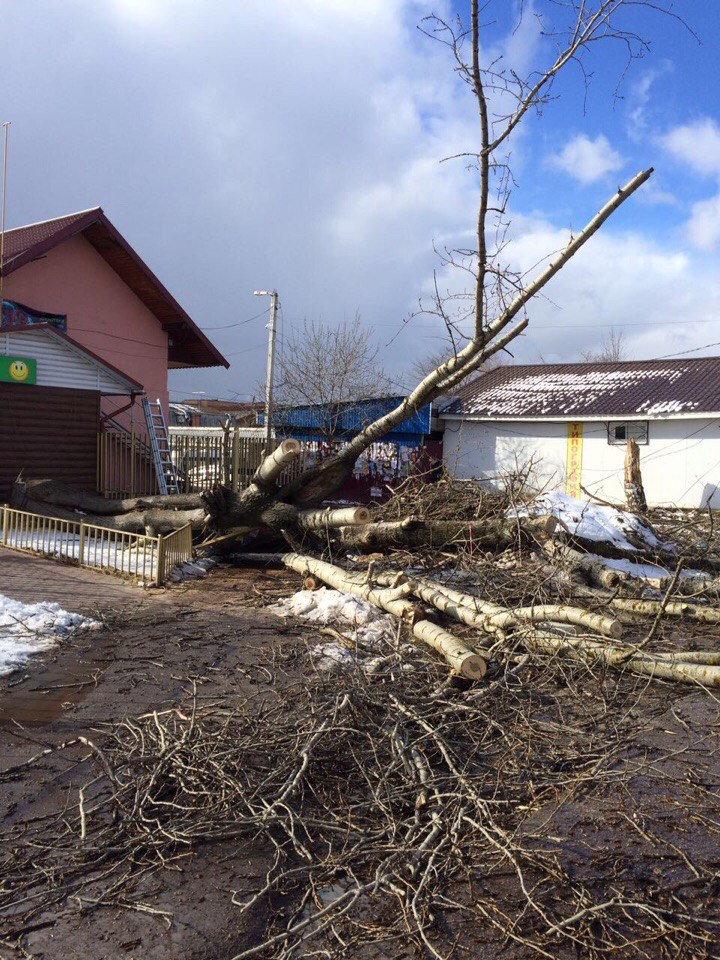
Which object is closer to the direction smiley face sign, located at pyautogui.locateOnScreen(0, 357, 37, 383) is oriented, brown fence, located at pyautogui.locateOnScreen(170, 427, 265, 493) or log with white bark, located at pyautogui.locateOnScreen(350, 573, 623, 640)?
the log with white bark

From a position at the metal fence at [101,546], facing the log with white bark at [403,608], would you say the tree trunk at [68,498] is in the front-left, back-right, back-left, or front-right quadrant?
back-left

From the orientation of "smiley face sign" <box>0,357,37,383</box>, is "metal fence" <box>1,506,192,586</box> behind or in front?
in front

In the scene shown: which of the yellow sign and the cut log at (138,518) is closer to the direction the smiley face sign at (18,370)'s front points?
the cut log

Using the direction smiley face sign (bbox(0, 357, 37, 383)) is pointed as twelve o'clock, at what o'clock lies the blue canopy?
The blue canopy is roughly at 8 o'clock from the smiley face sign.

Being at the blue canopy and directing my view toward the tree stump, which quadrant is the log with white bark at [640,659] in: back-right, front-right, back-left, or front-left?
front-right

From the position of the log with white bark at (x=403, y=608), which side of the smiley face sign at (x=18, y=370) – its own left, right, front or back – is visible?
front

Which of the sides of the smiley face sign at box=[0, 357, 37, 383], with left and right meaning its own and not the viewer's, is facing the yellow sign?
left

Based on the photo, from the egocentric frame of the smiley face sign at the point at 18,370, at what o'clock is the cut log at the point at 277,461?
The cut log is roughly at 11 o'clock from the smiley face sign.

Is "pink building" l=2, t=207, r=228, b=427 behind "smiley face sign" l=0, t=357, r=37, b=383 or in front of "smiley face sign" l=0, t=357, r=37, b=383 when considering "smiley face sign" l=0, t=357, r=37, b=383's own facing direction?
behind

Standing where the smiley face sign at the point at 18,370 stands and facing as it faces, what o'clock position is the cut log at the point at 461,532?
The cut log is roughly at 11 o'clock from the smiley face sign.

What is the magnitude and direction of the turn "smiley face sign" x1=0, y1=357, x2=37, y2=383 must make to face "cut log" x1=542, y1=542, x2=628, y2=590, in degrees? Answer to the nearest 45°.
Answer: approximately 45° to its left

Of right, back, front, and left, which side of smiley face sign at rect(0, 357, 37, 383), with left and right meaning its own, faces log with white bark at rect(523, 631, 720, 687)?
front

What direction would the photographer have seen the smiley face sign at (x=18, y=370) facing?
facing the viewer

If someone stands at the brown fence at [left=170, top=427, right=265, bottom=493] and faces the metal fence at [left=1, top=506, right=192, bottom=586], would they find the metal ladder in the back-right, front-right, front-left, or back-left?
front-right
